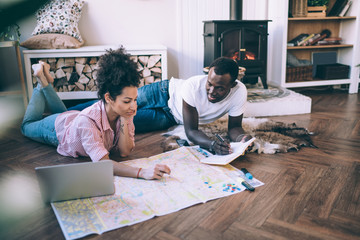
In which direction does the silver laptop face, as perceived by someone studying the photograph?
facing away from the viewer

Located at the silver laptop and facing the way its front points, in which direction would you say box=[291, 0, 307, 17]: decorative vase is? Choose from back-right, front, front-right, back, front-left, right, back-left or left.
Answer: front-right

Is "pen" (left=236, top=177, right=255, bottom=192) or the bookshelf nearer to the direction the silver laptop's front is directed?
the bookshelf

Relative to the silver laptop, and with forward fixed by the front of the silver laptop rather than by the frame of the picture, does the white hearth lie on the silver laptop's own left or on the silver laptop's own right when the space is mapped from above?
on the silver laptop's own right

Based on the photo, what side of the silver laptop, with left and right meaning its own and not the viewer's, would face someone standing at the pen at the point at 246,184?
right

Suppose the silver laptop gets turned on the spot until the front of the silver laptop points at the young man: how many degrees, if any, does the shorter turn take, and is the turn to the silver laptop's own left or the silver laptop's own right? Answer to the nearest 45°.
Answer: approximately 45° to the silver laptop's own right

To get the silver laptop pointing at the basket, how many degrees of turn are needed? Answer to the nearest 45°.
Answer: approximately 45° to its right

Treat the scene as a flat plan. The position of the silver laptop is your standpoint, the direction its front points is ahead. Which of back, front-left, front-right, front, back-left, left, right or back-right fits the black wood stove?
front-right

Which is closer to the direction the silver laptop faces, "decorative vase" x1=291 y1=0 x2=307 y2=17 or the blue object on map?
the decorative vase

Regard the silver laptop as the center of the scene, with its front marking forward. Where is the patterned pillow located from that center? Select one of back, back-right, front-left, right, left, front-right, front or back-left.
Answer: front

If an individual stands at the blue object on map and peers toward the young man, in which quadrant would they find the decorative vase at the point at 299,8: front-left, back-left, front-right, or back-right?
front-right

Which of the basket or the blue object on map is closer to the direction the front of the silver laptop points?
the basket

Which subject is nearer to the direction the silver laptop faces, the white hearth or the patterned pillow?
the patterned pillow

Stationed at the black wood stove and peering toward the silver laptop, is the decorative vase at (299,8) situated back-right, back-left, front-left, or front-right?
back-left

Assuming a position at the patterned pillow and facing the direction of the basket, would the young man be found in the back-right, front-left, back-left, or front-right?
front-right
